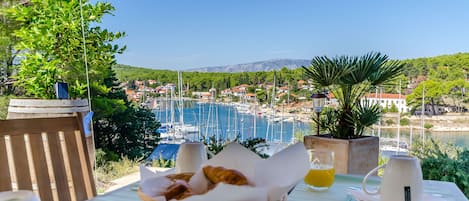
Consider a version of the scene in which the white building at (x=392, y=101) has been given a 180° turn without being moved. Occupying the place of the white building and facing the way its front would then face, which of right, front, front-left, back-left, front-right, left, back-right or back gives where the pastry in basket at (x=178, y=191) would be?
back

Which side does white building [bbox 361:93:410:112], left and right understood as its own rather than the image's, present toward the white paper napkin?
front

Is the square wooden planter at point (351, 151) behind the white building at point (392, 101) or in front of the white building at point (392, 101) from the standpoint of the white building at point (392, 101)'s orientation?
in front

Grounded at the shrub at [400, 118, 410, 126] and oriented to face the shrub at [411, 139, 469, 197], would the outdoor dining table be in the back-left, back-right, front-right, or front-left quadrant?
front-right

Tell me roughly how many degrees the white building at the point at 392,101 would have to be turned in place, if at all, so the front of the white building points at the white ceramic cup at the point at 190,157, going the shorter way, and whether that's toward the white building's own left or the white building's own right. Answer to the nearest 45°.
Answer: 0° — it already faces it

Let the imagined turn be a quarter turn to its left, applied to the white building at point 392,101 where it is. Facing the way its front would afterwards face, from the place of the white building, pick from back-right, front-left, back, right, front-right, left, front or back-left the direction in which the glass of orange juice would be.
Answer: right

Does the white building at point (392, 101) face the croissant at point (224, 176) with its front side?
yes

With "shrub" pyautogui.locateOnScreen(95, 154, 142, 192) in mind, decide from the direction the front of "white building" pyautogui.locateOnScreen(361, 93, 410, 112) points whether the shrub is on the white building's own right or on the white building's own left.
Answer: on the white building's own right

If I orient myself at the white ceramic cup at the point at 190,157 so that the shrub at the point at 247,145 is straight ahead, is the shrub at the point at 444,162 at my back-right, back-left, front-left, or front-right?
front-right

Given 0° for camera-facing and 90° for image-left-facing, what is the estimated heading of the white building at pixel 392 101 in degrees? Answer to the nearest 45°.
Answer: approximately 0°

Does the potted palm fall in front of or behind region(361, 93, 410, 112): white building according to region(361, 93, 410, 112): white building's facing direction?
in front

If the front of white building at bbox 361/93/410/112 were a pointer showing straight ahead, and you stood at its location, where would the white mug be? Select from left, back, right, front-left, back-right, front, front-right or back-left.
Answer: front
